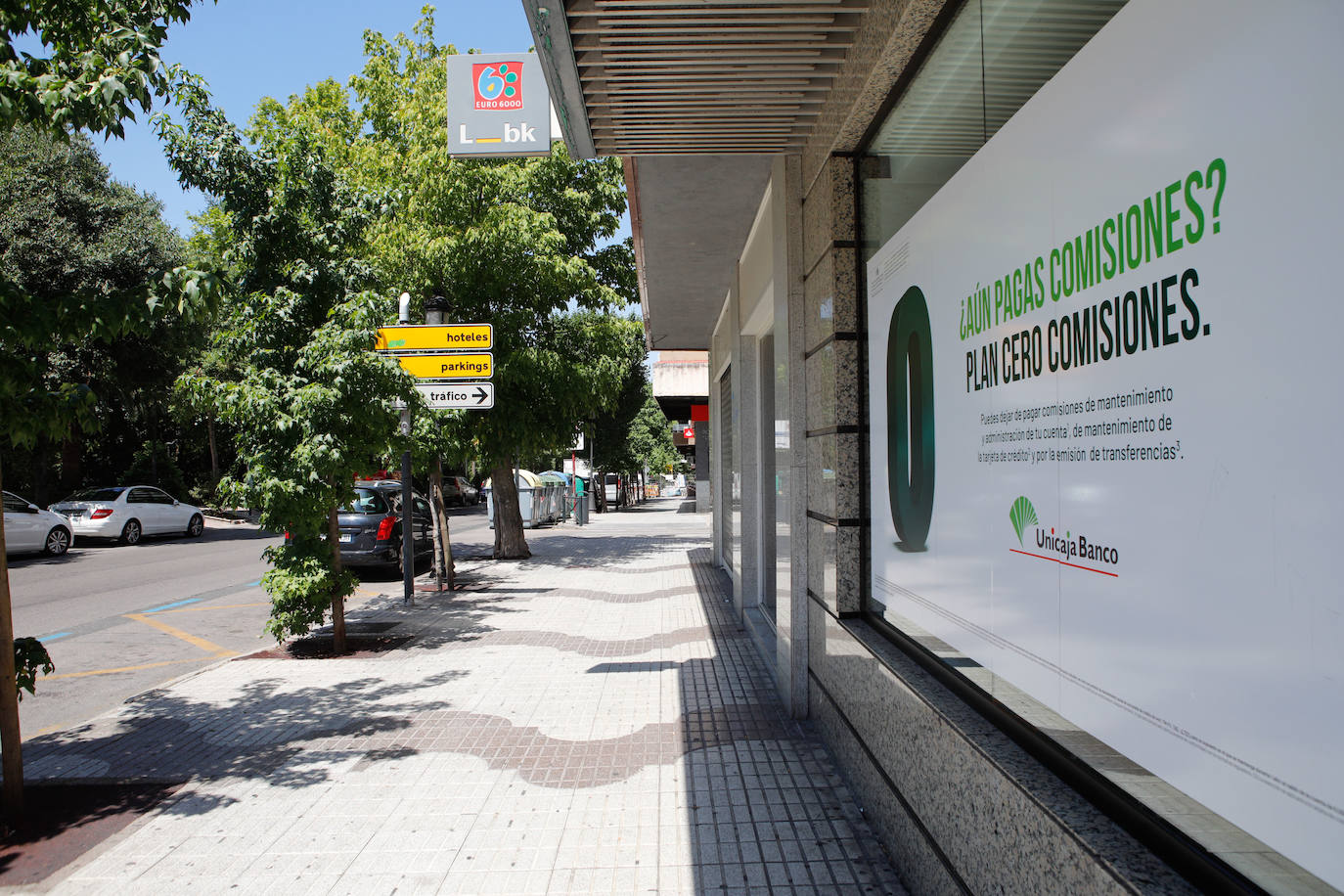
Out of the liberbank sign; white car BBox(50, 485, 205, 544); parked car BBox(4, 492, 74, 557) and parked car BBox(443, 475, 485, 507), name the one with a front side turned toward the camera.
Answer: the liberbank sign

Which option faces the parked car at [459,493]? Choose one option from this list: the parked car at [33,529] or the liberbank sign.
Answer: the parked car at [33,529]

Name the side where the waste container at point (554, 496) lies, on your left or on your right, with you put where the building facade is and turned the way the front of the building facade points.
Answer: on your right

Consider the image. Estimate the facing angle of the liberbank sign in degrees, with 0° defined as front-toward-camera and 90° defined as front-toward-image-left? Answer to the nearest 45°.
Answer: approximately 0°

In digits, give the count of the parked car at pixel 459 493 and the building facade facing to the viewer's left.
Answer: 1

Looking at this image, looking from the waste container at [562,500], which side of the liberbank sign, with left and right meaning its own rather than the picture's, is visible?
back

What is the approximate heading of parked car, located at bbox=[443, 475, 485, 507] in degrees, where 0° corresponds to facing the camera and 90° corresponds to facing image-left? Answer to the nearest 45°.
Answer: approximately 225°

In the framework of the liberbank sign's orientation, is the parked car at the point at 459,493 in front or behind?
behind

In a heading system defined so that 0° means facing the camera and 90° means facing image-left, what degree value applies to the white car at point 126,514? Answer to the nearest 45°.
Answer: approximately 225°

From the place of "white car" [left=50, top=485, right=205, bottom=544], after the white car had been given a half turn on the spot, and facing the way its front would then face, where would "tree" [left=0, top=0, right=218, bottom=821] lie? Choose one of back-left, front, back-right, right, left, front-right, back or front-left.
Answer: front-left

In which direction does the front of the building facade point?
to the viewer's left

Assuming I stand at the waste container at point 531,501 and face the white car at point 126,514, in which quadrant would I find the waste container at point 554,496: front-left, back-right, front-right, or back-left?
back-right

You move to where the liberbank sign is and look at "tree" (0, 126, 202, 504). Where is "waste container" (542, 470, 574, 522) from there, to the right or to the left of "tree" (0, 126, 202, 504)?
right
